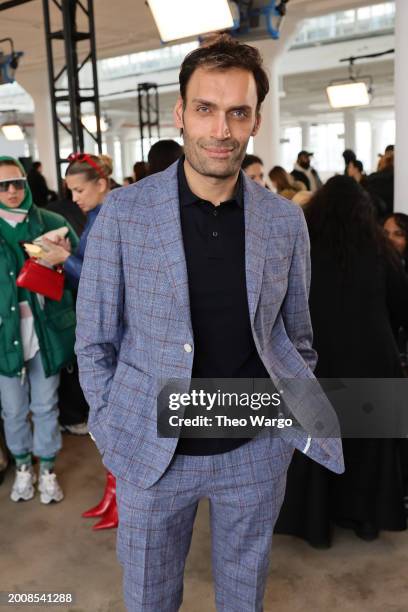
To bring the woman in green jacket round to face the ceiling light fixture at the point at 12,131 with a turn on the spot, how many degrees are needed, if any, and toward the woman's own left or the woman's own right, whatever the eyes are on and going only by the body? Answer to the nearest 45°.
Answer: approximately 180°

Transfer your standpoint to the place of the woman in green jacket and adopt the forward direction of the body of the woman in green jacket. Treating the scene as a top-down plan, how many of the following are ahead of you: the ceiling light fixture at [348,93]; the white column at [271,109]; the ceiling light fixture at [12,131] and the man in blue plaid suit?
1

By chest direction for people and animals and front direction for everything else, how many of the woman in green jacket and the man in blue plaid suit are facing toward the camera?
2

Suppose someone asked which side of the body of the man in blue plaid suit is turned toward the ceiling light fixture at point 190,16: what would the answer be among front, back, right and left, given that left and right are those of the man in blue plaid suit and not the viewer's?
back

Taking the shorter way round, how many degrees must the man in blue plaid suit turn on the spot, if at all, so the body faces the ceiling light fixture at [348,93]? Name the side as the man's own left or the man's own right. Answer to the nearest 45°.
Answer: approximately 180°

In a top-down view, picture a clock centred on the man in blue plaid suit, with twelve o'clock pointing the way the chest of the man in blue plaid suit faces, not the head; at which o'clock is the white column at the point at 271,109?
The white column is roughly at 6 o'clock from the man in blue plaid suit.

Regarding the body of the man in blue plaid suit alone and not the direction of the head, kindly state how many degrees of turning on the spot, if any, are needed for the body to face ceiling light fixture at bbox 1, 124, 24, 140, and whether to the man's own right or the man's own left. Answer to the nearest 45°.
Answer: approximately 180°

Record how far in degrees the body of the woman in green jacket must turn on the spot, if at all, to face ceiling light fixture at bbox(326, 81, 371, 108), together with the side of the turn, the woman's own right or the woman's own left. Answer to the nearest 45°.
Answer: approximately 135° to the woman's own left
